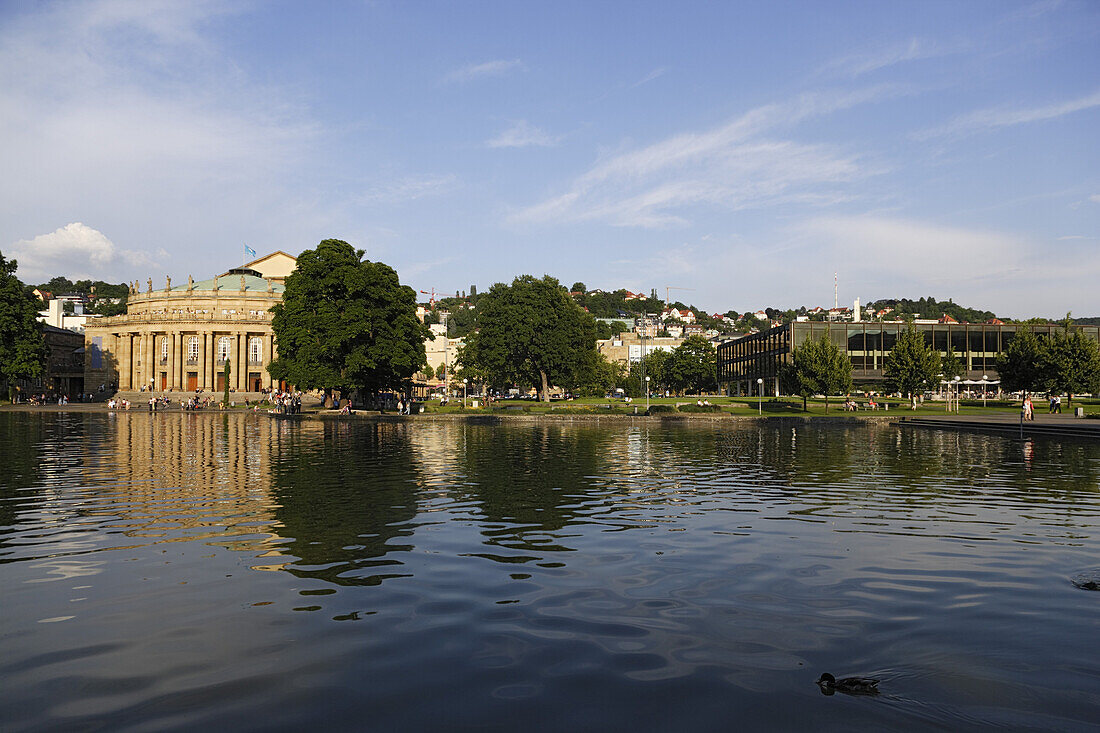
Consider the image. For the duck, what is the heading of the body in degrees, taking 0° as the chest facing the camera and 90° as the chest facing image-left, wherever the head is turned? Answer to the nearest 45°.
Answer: approximately 90°
